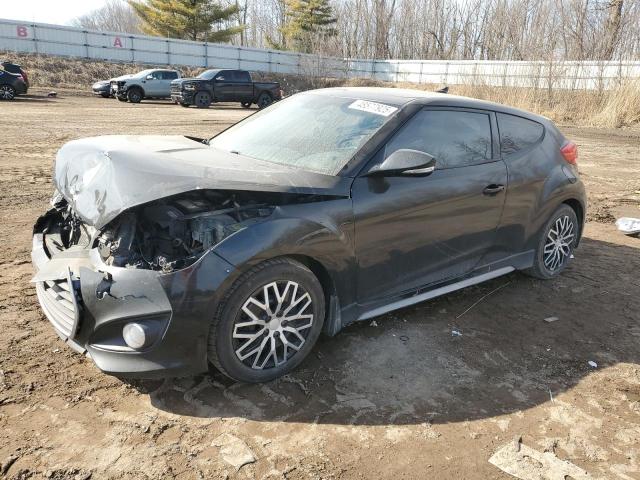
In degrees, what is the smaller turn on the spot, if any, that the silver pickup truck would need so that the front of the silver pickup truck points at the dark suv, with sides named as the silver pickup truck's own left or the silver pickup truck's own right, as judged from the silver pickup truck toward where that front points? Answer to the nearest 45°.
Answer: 0° — it already faces it

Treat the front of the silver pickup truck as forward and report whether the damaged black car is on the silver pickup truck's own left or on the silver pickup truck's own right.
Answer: on the silver pickup truck's own left

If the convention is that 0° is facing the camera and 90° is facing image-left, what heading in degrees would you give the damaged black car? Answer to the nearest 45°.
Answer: approximately 45°

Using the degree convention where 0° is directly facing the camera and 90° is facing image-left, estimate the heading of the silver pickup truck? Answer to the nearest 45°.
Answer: approximately 45°

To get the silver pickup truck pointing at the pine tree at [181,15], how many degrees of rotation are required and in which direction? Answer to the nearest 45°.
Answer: approximately 135° to its right

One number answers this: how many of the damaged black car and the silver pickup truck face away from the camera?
0

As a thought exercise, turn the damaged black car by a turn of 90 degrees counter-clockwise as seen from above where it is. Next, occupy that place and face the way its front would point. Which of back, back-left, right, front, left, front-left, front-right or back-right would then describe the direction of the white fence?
back-left

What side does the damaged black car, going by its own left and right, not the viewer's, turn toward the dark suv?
right
